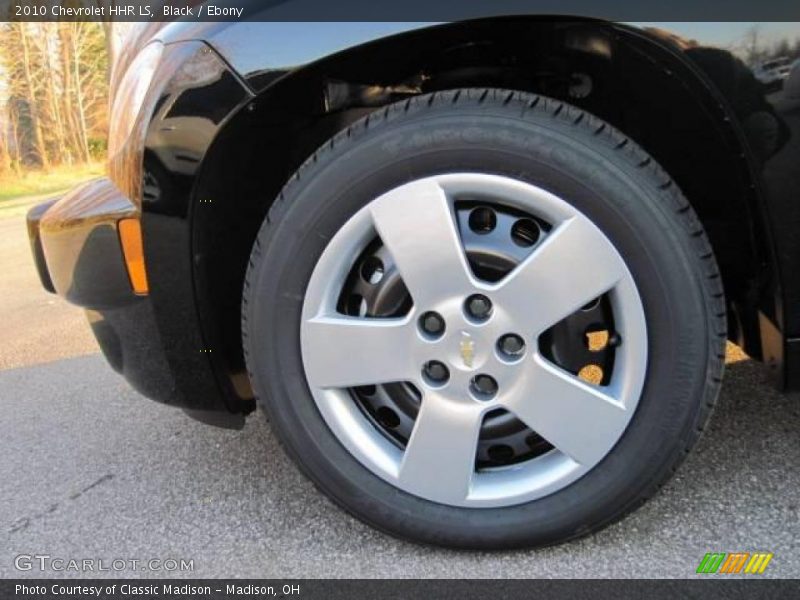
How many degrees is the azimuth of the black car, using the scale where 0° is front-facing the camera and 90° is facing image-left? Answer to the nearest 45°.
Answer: approximately 90°

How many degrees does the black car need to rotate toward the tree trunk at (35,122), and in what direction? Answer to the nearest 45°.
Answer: approximately 45° to its right
